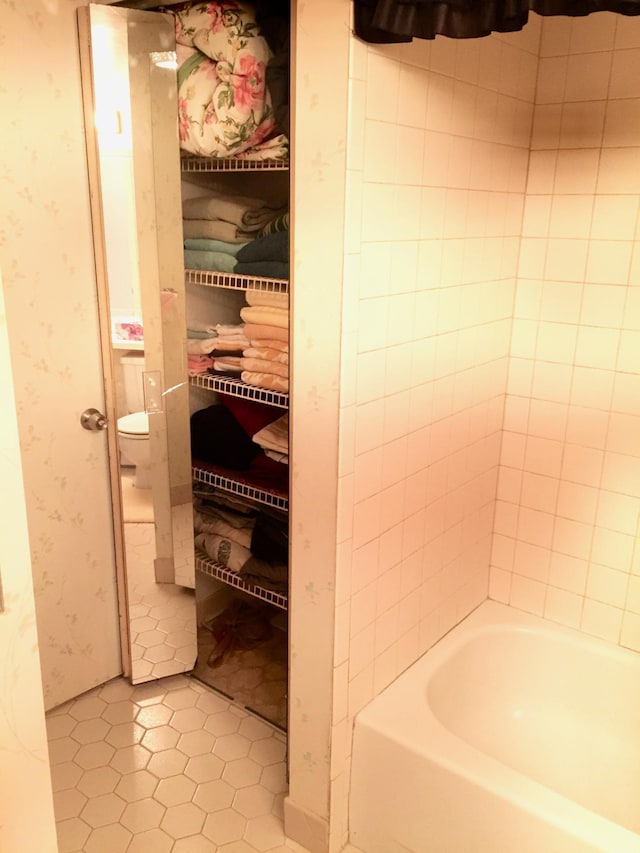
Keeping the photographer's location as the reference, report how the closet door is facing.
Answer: facing the viewer and to the right of the viewer
